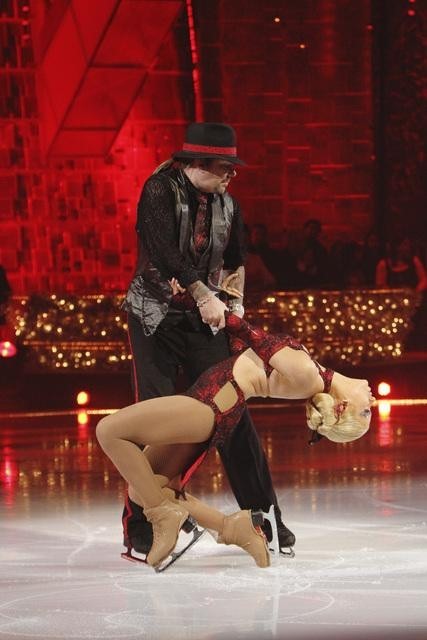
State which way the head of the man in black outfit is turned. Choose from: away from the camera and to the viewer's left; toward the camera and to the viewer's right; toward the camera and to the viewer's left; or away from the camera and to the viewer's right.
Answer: toward the camera and to the viewer's right

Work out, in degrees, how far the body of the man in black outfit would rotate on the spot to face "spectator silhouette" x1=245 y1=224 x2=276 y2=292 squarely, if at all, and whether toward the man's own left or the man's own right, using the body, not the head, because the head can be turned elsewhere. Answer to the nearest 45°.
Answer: approximately 135° to the man's own left

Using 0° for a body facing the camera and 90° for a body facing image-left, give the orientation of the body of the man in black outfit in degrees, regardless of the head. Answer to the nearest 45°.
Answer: approximately 315°

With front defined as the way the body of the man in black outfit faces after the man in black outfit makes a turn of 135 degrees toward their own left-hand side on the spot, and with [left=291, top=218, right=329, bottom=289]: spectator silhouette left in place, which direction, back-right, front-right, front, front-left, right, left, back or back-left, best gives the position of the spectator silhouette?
front
